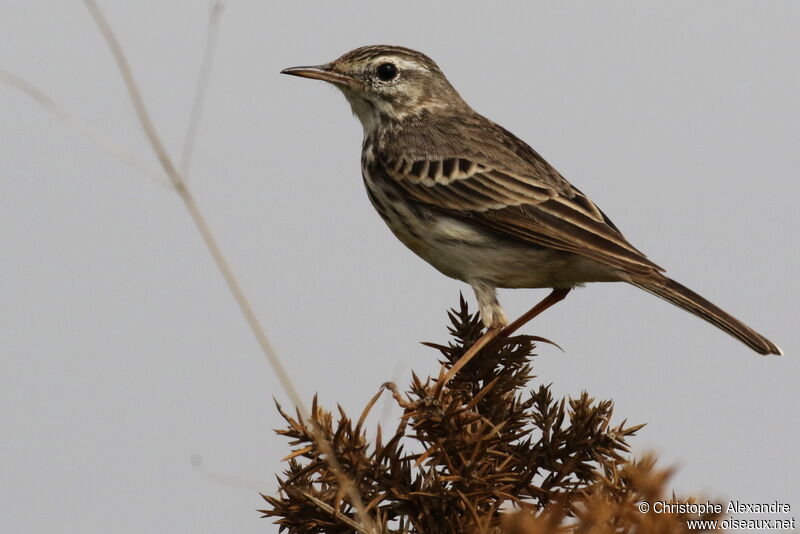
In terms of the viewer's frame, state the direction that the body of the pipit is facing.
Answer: to the viewer's left
